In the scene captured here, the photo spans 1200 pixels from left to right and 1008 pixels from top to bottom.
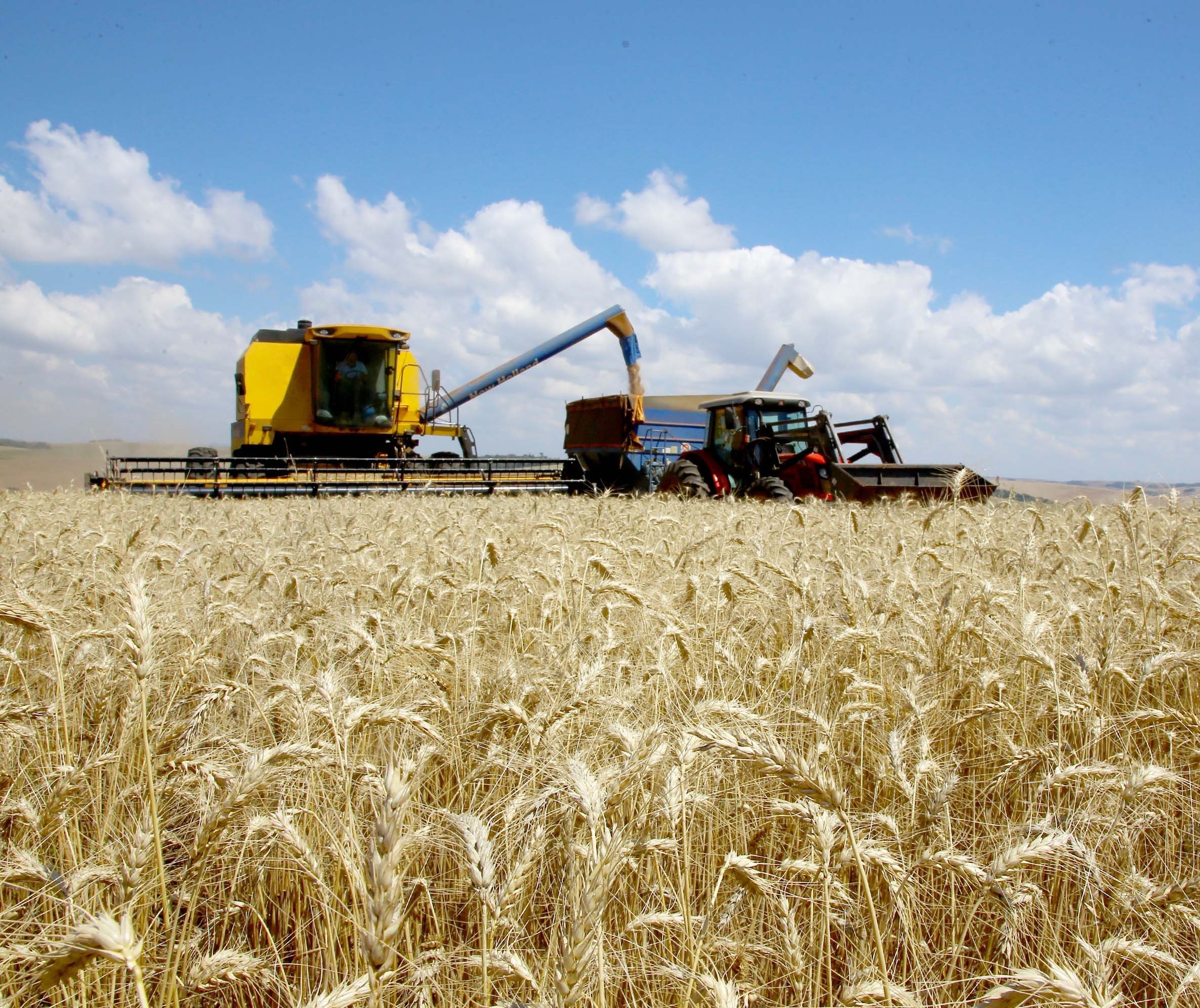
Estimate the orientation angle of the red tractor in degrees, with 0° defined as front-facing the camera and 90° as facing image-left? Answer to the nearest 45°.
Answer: approximately 315°

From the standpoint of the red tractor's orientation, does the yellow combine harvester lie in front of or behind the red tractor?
behind

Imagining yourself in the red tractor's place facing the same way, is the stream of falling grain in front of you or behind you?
behind

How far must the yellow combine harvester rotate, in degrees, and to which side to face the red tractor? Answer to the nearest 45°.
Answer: approximately 45° to its left

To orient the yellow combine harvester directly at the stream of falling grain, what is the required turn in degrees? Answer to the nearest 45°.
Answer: approximately 135° to its left

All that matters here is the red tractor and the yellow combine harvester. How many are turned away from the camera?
0

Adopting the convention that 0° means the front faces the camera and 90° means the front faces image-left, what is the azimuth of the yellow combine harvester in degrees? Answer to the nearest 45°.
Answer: approximately 0°
